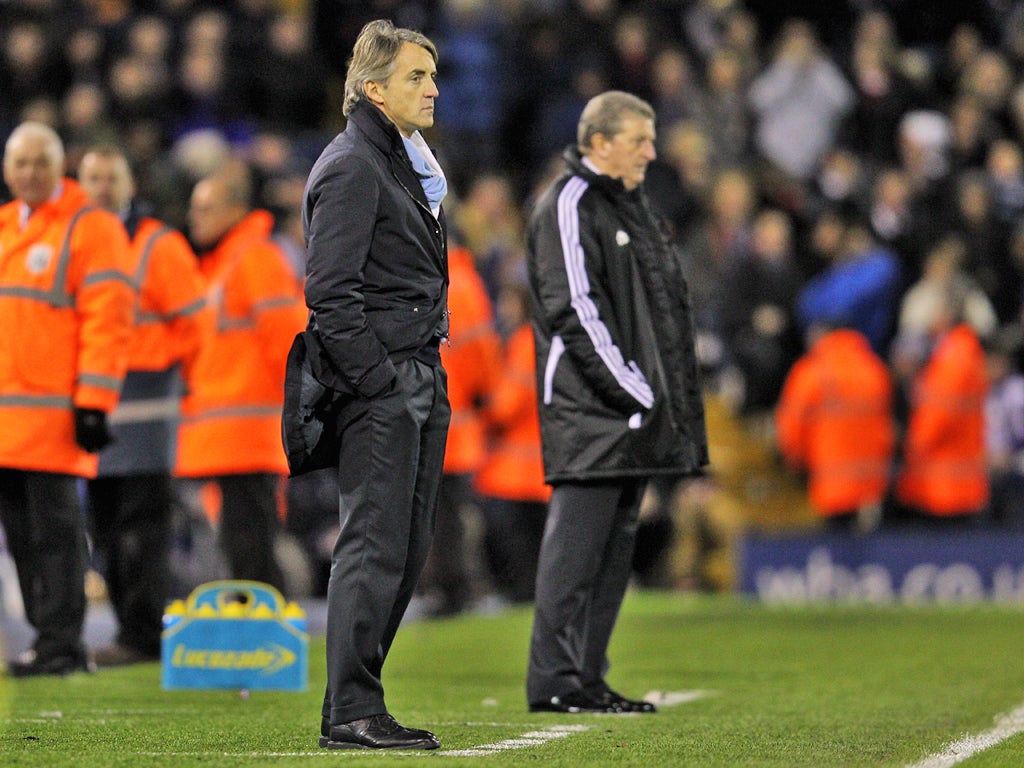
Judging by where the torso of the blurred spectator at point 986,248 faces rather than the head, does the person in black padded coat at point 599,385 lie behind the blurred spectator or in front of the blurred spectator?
in front

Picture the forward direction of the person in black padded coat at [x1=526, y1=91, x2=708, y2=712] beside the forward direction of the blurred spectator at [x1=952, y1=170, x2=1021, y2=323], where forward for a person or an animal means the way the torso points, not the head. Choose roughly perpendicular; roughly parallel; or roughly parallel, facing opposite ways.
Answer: roughly perpendicular

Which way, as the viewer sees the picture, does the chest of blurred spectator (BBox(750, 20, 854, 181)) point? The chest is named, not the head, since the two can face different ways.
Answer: toward the camera

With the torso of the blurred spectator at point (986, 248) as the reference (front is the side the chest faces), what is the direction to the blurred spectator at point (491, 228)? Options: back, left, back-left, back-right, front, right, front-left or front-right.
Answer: right

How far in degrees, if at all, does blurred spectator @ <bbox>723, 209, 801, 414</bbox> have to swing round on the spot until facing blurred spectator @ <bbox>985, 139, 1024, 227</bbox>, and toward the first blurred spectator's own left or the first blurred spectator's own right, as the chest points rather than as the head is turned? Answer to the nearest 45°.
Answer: approximately 90° to the first blurred spectator's own left

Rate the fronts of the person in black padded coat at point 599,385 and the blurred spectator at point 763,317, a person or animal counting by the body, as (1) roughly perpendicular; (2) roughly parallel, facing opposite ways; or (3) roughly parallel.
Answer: roughly perpendicular

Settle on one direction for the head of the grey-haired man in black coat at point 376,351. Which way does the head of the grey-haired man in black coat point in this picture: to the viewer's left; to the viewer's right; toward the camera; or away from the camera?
to the viewer's right

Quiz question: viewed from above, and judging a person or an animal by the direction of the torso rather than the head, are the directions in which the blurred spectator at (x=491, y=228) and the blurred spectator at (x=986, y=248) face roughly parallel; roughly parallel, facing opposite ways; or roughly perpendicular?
roughly parallel

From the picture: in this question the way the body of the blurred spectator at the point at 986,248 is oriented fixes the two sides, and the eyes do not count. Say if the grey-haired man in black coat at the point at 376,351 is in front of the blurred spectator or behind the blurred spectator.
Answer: in front

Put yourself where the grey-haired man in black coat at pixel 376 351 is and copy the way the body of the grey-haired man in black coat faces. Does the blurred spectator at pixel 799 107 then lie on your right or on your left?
on your left

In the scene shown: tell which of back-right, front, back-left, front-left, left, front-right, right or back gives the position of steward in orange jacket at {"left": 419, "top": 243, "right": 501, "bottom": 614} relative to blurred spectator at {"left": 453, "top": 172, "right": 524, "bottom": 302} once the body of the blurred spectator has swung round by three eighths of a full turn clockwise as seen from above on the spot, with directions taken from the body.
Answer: back-left

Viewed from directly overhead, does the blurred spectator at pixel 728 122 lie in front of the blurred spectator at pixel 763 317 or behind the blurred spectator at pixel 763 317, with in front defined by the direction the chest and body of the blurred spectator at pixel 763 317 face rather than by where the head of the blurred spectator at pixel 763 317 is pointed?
behind

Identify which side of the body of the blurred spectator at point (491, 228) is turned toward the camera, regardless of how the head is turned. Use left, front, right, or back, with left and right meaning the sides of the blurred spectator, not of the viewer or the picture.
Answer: front
